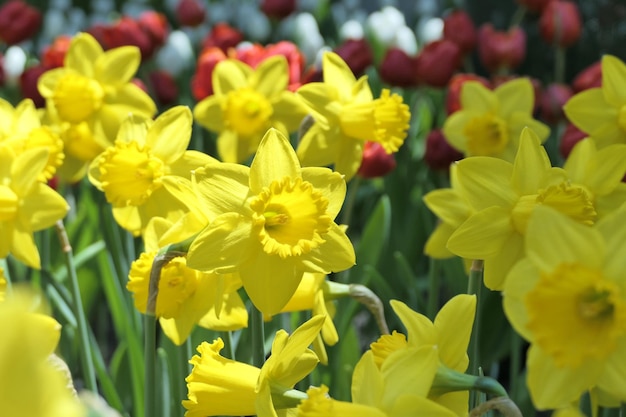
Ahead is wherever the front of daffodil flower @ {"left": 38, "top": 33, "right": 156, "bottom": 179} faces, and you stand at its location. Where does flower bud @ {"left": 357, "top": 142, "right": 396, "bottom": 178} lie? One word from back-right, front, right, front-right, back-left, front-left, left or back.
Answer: back-left

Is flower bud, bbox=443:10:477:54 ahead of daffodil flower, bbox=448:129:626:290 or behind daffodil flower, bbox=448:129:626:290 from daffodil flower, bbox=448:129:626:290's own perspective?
behind

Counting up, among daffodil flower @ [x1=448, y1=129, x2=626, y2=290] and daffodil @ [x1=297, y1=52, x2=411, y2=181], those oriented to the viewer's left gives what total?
0

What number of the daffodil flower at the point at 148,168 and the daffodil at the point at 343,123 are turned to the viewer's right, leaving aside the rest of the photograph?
1

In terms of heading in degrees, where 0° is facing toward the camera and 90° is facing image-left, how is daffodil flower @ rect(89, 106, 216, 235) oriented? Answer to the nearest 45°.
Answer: approximately 45°

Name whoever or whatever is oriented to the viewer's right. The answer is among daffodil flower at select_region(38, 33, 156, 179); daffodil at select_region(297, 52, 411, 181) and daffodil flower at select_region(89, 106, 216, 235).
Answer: the daffodil

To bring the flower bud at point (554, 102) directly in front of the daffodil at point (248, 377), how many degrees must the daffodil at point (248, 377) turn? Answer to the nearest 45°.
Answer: approximately 135° to its right

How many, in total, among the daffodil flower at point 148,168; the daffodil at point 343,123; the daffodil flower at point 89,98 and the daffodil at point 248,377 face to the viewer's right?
1

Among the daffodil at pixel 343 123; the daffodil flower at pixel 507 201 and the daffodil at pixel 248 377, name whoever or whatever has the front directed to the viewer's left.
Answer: the daffodil at pixel 248 377

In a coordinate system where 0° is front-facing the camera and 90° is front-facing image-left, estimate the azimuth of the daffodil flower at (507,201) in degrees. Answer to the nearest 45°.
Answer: approximately 315°

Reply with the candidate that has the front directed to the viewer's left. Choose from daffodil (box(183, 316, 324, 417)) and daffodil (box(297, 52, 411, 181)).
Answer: daffodil (box(183, 316, 324, 417))

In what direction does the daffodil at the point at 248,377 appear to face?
to the viewer's left

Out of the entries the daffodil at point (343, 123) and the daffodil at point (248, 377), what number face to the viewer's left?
1
